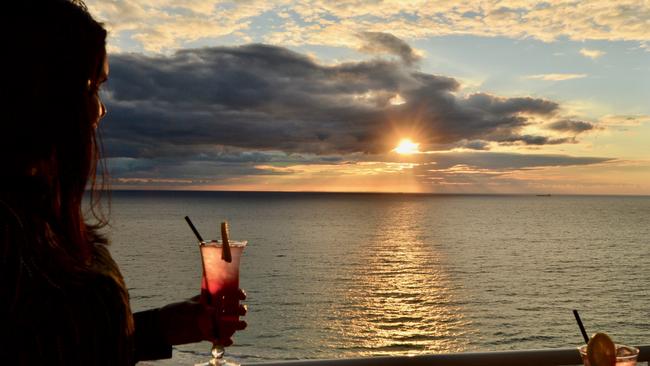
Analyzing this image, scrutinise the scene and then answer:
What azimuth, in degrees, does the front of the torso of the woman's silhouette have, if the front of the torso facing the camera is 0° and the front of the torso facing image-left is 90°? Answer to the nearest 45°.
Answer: approximately 225°

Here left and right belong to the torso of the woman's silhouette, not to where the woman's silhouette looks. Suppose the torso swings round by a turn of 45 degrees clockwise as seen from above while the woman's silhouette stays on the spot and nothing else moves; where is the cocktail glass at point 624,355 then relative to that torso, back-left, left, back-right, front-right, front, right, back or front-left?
front

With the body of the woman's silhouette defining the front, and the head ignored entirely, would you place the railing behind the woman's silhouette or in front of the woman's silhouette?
in front
